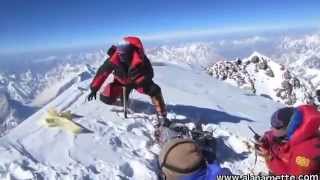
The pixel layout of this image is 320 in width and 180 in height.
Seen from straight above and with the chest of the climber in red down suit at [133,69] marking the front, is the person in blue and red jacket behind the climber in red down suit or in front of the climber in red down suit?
in front

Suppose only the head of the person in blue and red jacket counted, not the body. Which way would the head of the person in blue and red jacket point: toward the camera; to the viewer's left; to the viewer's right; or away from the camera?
to the viewer's left

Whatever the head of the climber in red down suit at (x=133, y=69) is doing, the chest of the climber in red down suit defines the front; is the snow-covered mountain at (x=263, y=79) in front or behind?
behind

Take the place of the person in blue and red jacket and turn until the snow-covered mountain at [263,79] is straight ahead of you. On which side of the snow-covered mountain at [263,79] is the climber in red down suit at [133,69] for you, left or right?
left

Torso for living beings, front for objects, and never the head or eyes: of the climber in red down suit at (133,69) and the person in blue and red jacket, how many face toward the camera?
1

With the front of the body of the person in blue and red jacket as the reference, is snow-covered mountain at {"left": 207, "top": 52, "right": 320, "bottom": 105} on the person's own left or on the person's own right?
on the person's own right

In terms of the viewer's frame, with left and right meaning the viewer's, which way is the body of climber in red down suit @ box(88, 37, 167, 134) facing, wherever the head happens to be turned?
facing the viewer

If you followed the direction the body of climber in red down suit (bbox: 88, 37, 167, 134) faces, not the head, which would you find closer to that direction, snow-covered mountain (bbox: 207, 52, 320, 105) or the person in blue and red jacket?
the person in blue and red jacket

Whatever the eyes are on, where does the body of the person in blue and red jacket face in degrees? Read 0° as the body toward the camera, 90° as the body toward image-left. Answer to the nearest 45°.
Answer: approximately 90°
